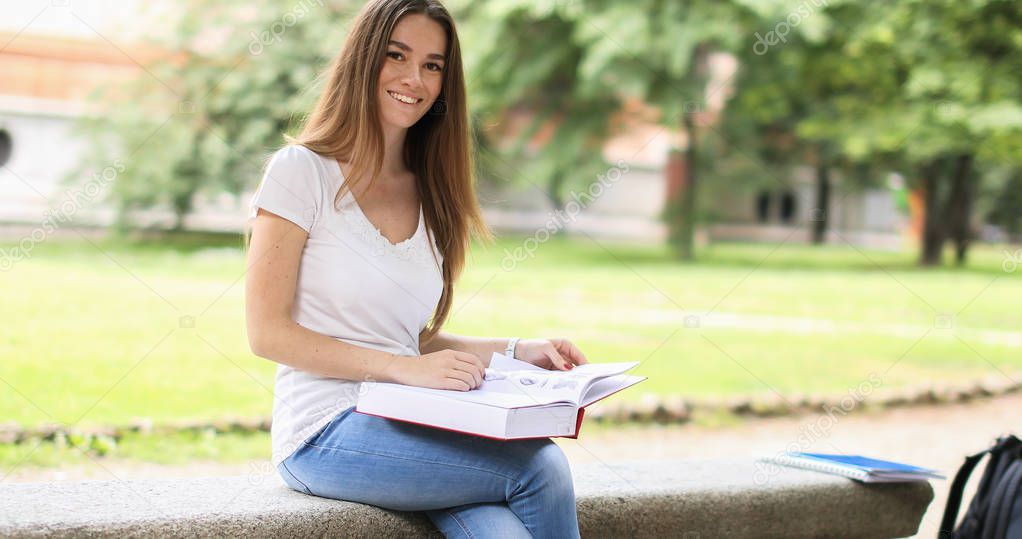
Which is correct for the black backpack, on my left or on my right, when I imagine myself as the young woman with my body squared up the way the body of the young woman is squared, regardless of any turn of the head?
on my left

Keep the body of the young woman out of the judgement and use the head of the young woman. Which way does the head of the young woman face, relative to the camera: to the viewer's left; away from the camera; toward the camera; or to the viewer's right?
toward the camera

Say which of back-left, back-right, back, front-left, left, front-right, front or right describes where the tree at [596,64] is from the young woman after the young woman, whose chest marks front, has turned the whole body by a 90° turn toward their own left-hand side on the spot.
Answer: front-left

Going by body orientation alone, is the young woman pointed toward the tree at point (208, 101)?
no

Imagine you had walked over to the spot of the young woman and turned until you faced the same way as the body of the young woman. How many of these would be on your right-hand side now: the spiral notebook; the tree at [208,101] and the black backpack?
0

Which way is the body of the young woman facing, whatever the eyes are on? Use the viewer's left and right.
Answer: facing the viewer and to the right of the viewer

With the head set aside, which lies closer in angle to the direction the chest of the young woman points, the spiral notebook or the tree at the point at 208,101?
the spiral notebook

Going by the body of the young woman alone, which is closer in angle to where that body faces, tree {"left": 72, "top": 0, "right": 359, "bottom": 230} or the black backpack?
the black backpack

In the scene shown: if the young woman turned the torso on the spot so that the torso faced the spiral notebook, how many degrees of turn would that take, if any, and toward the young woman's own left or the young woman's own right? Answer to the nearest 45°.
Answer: approximately 45° to the young woman's own left
